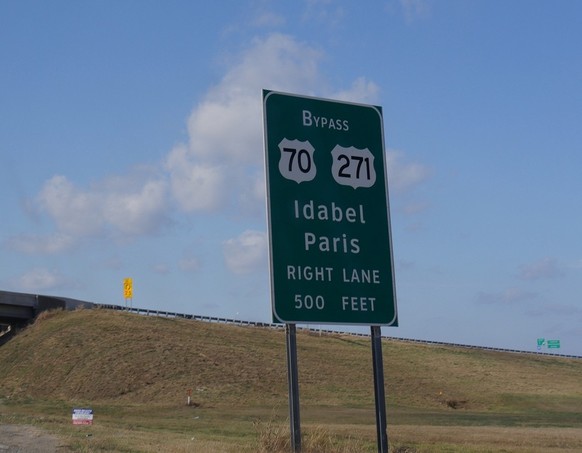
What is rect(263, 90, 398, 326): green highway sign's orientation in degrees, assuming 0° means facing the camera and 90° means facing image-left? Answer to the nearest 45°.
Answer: approximately 315°
